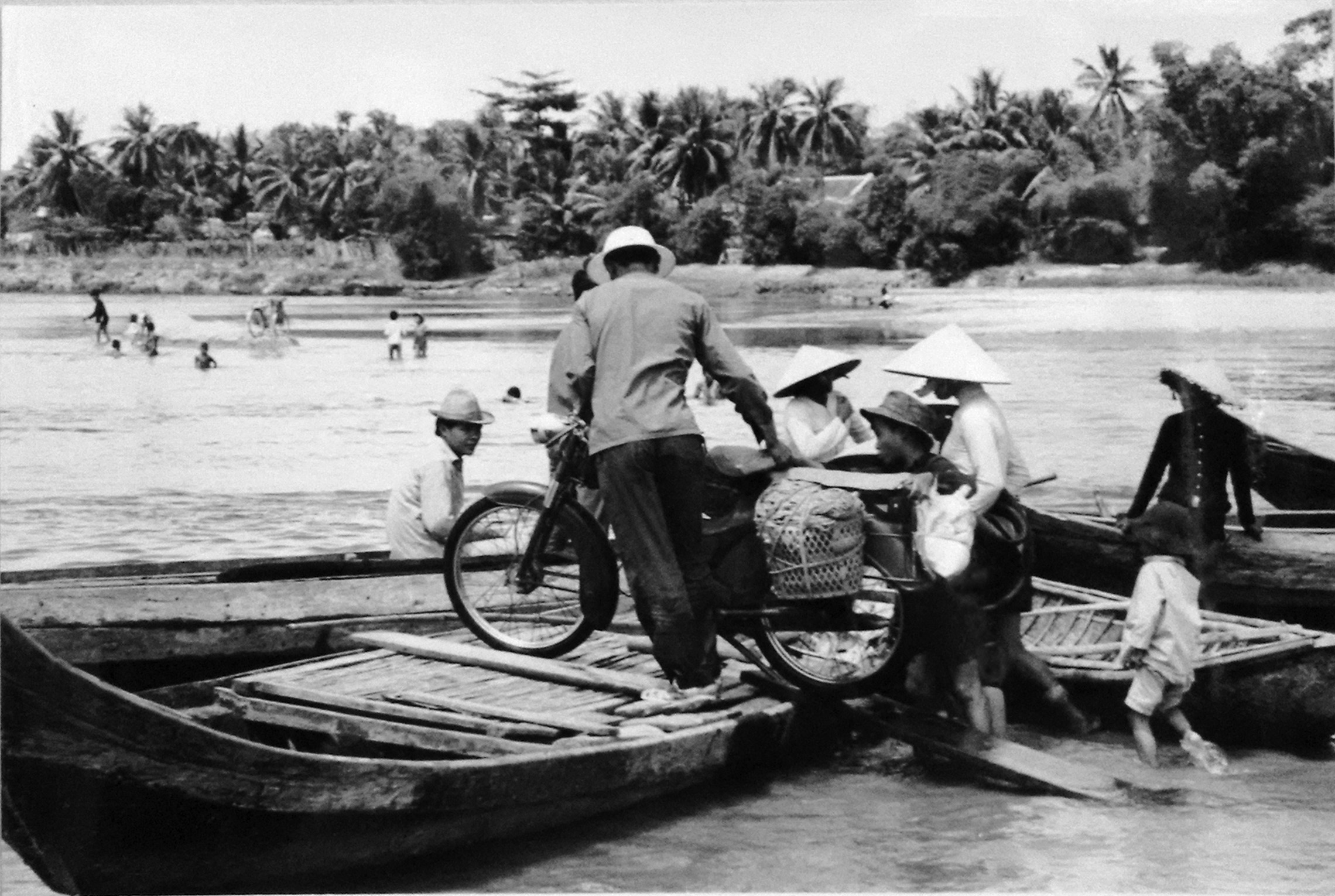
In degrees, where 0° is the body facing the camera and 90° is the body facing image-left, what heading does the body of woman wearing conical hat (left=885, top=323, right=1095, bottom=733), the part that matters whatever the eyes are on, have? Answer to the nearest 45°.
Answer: approximately 90°

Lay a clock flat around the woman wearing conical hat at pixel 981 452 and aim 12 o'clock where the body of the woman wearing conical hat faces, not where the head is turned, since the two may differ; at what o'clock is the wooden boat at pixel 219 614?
The wooden boat is roughly at 12 o'clock from the woman wearing conical hat.

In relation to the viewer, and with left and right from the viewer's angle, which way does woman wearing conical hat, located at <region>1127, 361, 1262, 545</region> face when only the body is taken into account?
facing the viewer

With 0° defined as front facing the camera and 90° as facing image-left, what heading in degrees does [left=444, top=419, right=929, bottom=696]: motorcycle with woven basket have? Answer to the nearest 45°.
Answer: approximately 90°

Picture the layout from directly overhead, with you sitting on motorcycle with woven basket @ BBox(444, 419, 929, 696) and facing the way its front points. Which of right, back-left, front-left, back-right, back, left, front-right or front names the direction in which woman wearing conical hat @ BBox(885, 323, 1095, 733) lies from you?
back

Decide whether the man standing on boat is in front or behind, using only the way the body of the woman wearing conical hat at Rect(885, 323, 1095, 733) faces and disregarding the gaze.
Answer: in front

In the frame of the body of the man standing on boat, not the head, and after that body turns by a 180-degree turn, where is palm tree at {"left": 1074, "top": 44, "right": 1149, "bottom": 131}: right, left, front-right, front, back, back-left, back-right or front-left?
back-left

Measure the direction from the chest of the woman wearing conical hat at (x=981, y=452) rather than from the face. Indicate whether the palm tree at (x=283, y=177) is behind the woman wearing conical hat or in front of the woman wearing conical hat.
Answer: in front

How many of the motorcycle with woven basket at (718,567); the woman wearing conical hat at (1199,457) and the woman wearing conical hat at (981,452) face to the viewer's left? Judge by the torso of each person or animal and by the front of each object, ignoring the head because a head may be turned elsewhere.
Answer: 2

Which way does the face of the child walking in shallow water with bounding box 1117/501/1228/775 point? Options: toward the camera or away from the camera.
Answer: away from the camera

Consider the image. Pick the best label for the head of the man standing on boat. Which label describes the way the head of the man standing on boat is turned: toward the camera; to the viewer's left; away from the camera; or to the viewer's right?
away from the camera

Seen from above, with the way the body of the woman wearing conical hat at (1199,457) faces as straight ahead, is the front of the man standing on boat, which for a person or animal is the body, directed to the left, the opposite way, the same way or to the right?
the opposite way

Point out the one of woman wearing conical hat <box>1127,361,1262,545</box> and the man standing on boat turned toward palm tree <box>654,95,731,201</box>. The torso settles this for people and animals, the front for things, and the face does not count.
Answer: the man standing on boat

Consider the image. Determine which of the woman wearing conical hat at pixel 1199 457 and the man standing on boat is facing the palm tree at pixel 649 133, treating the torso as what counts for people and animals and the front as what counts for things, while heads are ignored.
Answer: the man standing on boat

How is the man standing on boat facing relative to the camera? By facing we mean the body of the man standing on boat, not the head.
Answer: away from the camera

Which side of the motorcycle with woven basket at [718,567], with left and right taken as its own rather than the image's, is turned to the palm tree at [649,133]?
right

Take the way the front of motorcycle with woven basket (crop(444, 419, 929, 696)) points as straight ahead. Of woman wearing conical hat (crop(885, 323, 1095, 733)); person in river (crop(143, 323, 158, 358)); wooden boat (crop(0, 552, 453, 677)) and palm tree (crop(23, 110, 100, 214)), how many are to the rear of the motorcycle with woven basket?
1
